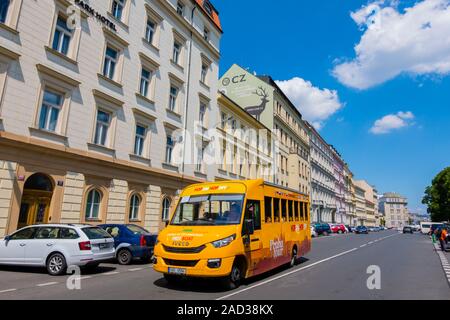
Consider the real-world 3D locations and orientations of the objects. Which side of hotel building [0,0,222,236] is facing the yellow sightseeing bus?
front

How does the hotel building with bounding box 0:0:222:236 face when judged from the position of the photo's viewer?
facing the viewer and to the right of the viewer

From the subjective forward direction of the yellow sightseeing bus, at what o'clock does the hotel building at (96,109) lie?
The hotel building is roughly at 3 o'clock from the yellow sightseeing bus.

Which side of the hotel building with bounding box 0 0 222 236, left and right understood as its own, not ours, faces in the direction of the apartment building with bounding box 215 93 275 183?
left

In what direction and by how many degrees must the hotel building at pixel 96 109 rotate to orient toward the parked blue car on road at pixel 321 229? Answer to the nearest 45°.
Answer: approximately 90° to its left

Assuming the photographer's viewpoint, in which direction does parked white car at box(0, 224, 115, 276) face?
facing away from the viewer and to the left of the viewer

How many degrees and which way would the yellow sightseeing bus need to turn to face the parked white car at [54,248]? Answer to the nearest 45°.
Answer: approximately 45° to its right

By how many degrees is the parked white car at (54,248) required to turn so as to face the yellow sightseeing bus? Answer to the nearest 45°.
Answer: approximately 180°

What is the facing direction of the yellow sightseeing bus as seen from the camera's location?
facing the viewer and to the left of the viewer

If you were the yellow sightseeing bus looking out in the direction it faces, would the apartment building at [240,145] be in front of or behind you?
behind

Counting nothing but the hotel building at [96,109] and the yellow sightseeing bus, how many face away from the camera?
0
